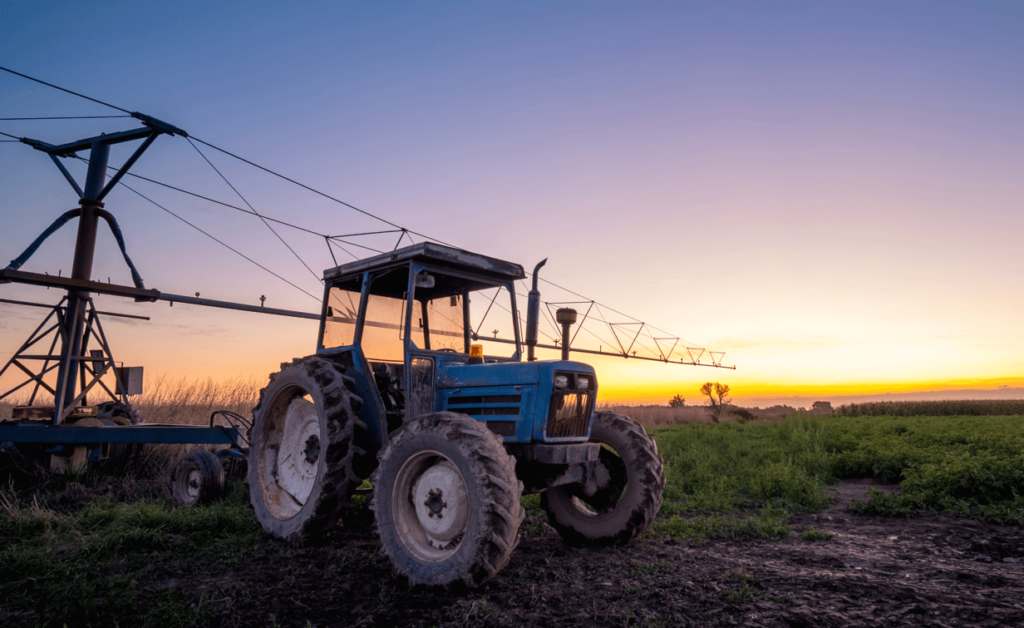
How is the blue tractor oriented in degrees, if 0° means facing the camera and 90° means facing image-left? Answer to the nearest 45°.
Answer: approximately 315°

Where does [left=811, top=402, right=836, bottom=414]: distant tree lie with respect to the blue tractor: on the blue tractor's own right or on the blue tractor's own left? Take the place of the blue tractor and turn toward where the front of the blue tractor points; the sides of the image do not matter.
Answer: on the blue tractor's own left
